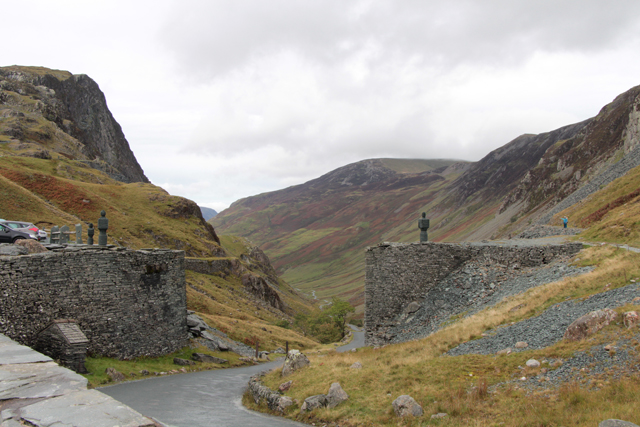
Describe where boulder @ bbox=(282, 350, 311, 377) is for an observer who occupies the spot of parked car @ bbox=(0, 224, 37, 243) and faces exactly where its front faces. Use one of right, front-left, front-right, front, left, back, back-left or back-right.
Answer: front-right

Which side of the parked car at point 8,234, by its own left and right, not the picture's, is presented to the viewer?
right

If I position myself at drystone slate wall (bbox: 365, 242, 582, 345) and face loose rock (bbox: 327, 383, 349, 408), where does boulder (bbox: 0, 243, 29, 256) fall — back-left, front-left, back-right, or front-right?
front-right

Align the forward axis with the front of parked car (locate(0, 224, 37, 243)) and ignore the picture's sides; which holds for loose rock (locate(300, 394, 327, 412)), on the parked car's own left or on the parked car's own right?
on the parked car's own right

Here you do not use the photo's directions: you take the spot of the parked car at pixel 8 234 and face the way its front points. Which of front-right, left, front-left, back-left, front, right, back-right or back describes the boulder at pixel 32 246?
right

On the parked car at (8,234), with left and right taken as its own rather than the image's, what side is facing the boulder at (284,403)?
right

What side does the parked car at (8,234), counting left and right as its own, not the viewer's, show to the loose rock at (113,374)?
right

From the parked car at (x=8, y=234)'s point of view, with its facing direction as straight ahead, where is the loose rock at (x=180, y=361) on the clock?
The loose rock is roughly at 1 o'clock from the parked car.

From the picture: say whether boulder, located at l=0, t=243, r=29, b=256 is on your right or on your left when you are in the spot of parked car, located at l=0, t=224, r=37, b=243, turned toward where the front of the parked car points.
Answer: on your right

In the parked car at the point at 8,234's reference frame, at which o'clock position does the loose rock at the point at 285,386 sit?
The loose rock is roughly at 2 o'clock from the parked car.

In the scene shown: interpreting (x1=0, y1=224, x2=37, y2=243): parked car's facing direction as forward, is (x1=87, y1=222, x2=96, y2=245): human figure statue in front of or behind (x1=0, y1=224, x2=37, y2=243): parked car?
in front
